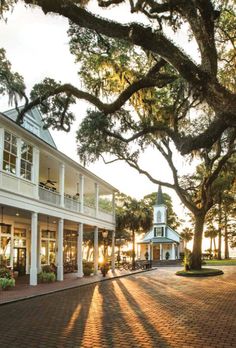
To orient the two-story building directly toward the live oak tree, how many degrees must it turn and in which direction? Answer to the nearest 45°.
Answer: approximately 45° to its left

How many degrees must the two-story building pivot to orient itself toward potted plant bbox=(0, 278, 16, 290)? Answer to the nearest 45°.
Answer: approximately 45° to its right

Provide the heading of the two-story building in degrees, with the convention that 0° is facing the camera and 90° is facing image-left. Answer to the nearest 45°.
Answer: approximately 315°
